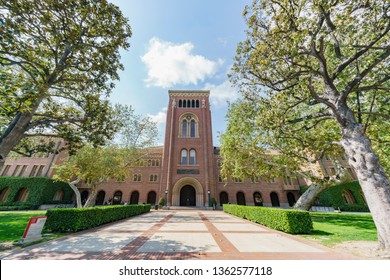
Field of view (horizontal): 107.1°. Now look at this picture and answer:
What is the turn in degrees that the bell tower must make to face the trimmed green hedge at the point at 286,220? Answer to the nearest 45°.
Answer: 0° — it already faces it

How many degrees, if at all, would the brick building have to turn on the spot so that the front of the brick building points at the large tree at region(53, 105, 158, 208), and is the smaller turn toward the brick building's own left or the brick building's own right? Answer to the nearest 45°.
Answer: approximately 45° to the brick building's own right

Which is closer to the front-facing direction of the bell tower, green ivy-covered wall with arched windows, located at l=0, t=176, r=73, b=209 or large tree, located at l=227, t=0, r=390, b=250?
the large tree

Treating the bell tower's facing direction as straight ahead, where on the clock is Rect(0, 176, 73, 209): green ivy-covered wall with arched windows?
The green ivy-covered wall with arched windows is roughly at 3 o'clock from the bell tower.

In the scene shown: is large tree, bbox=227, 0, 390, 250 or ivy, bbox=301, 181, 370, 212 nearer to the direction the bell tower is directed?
the large tree
